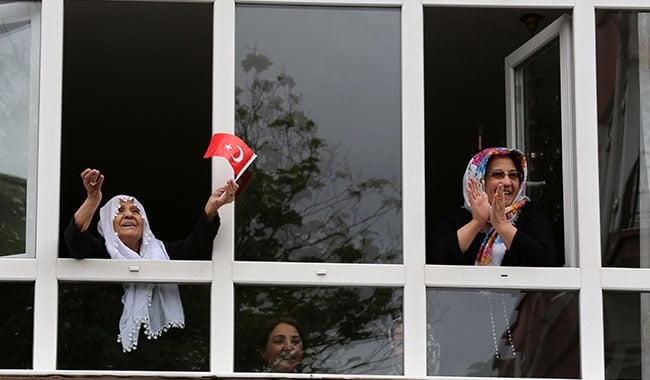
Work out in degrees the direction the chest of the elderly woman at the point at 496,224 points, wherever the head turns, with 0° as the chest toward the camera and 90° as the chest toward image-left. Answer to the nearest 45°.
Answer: approximately 0°

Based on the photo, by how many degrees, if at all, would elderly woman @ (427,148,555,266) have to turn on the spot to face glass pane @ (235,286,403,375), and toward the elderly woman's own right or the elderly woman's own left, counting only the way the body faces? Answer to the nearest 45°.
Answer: approximately 90° to the elderly woman's own right

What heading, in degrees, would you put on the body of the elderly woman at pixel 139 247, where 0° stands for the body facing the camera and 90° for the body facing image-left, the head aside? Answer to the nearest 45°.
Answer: approximately 0°

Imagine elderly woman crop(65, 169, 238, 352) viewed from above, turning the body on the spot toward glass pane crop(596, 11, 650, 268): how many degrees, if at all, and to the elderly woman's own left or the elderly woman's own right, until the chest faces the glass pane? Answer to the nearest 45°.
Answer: approximately 90° to the elderly woman's own left

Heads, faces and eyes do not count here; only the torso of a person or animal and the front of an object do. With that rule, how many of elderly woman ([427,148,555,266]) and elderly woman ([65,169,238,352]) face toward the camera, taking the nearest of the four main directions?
2

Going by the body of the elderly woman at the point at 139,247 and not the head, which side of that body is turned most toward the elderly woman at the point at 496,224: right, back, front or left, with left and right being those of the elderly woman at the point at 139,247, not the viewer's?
left

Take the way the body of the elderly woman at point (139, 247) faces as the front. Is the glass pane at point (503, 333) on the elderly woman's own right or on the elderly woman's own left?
on the elderly woman's own left

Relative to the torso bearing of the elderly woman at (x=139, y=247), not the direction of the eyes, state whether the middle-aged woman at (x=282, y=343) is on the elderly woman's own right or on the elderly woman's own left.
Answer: on the elderly woman's own left
